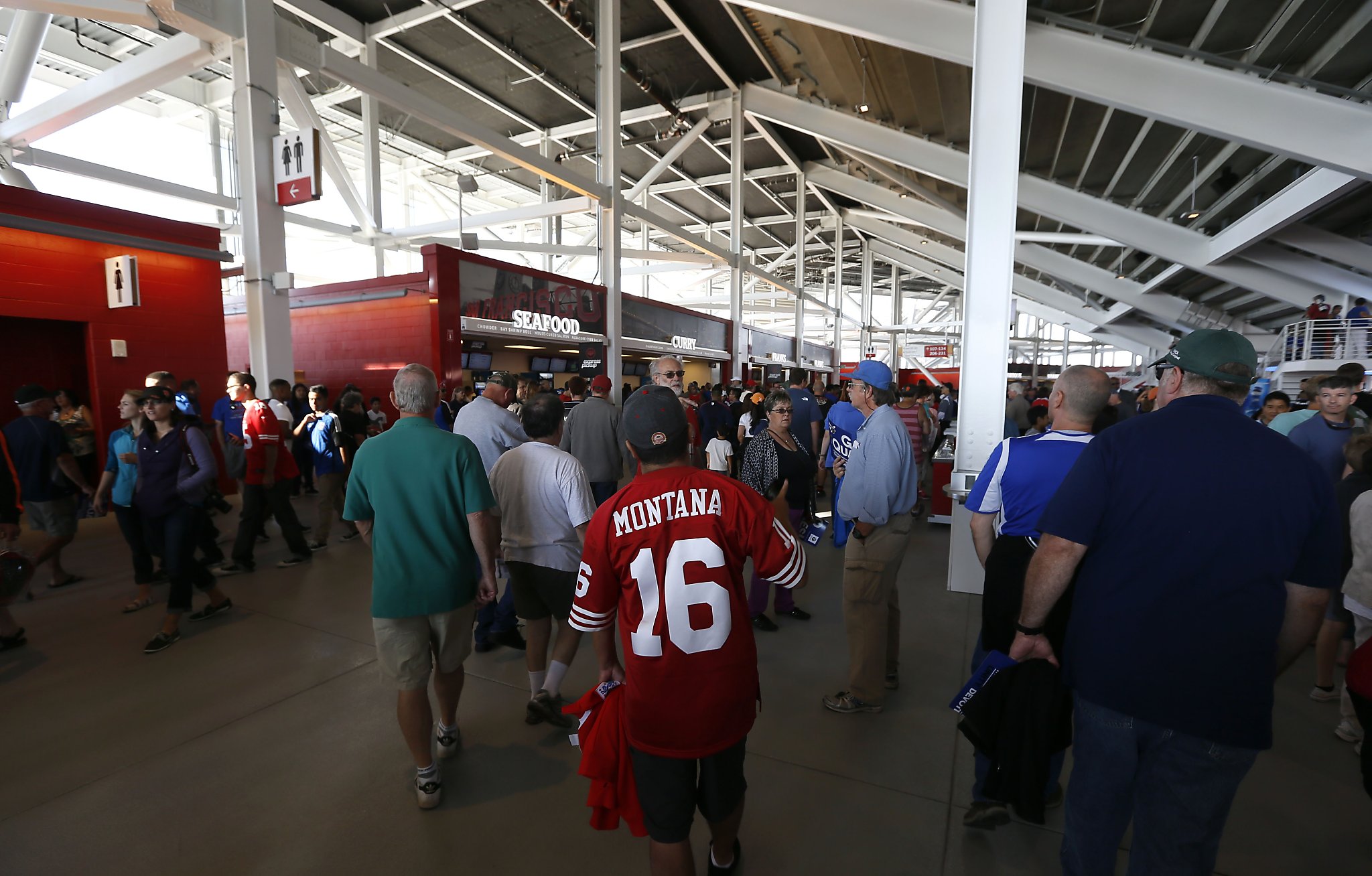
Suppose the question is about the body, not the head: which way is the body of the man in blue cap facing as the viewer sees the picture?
to the viewer's left

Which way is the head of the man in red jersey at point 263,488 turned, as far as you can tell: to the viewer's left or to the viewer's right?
to the viewer's left

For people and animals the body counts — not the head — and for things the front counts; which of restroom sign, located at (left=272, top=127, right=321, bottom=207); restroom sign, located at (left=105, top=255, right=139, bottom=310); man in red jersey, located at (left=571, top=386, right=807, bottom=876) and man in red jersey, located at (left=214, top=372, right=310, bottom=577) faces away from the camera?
man in red jersey, located at (left=571, top=386, right=807, bottom=876)

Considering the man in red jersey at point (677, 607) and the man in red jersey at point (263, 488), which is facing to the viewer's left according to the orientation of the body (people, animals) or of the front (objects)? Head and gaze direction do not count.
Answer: the man in red jersey at point (263, 488)

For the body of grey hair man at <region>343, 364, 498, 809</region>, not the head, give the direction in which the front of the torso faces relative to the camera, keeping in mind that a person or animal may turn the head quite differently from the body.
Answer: away from the camera

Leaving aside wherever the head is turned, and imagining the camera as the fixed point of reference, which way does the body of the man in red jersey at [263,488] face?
to the viewer's left

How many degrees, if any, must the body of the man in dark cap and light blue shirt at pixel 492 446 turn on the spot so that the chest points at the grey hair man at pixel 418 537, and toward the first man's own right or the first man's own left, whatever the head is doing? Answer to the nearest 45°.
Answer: approximately 135° to the first man's own right

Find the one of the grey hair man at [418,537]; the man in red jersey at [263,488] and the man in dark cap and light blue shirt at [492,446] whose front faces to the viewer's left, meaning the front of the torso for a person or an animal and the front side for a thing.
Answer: the man in red jersey

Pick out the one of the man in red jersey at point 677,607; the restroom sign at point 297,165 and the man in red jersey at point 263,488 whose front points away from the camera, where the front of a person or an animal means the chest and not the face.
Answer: the man in red jersey at point 677,607

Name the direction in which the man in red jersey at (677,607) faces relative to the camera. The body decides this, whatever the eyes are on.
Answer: away from the camera

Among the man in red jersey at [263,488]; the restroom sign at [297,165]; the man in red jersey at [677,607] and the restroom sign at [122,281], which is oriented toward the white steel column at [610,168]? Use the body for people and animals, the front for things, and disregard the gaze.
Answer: the man in red jersey at [677,607]

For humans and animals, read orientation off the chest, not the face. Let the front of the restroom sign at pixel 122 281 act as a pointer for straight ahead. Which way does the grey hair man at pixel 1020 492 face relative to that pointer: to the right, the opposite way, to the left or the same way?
the opposite way

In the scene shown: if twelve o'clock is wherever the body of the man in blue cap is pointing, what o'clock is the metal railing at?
The metal railing is roughly at 4 o'clock from the man in blue cap.

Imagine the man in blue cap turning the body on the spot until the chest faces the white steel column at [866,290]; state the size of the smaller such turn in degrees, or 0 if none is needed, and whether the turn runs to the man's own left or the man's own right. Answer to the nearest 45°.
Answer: approximately 90° to the man's own right
